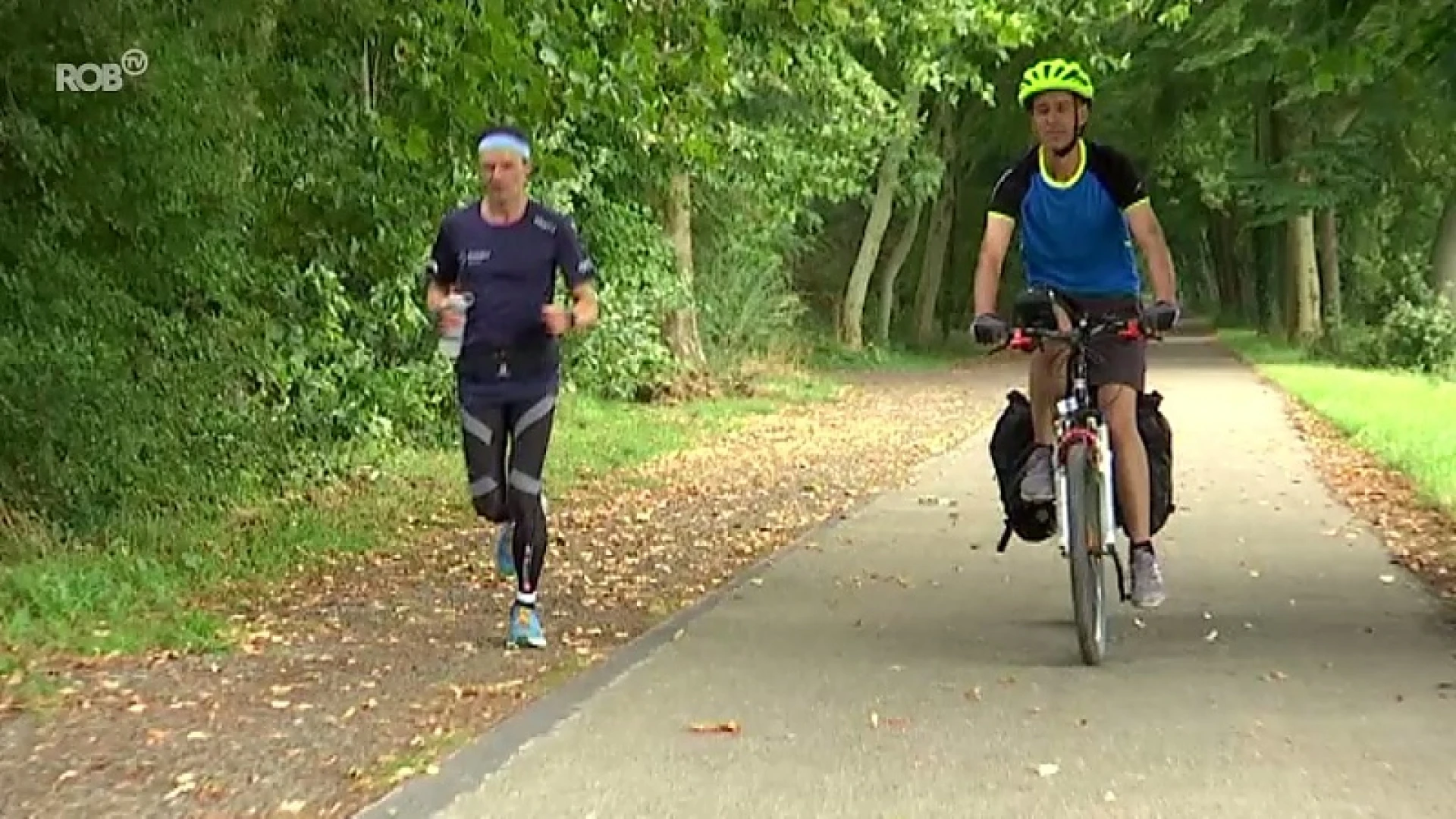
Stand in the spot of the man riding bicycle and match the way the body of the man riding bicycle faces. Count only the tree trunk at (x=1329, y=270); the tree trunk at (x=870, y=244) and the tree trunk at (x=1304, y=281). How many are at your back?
3

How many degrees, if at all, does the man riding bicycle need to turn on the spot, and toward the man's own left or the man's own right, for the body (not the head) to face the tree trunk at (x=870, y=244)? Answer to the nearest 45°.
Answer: approximately 180°

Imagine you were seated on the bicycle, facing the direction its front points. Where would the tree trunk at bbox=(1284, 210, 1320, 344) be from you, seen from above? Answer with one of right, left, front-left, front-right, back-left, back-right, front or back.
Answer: back

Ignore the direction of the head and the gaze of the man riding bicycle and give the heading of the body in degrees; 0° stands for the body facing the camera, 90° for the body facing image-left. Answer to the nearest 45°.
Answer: approximately 0°

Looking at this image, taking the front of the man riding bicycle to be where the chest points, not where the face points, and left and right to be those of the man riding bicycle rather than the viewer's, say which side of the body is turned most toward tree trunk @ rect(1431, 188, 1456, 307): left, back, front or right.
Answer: back

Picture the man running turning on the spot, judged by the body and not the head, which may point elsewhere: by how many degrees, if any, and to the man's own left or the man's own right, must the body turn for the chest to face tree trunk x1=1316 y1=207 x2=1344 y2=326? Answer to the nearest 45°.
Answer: approximately 135° to the man's own left

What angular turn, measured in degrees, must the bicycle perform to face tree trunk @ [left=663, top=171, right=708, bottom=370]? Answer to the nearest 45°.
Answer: approximately 180°

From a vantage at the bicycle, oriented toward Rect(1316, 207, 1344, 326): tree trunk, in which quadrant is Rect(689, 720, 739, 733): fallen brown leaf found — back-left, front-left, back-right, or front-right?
back-left

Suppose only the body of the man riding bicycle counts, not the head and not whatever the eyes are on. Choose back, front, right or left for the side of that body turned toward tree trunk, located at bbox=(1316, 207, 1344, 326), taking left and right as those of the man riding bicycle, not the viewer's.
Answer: back

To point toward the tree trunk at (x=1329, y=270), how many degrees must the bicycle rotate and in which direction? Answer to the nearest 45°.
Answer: approximately 180°

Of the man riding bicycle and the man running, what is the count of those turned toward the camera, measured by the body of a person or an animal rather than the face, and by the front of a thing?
2

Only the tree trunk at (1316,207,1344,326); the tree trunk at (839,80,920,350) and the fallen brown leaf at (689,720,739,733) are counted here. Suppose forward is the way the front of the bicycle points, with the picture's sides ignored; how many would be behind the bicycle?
2

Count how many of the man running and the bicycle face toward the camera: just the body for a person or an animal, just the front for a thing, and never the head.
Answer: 2

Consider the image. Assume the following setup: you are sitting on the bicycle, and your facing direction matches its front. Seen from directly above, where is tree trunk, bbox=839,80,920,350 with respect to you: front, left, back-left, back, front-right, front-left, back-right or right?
back
